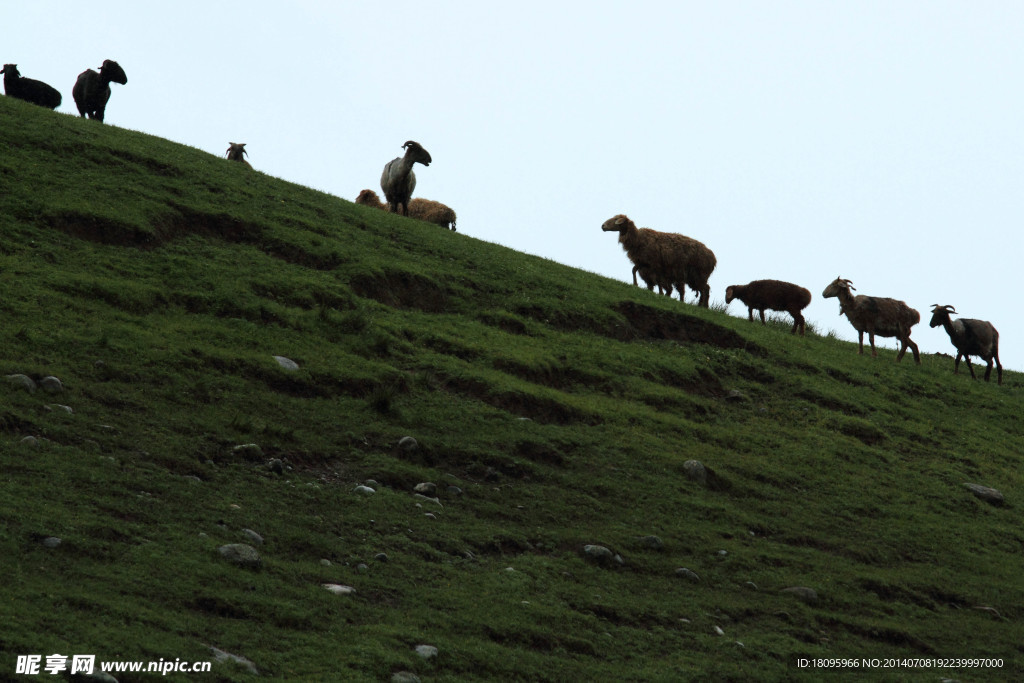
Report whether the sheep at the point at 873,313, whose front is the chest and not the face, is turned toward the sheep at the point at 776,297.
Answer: yes

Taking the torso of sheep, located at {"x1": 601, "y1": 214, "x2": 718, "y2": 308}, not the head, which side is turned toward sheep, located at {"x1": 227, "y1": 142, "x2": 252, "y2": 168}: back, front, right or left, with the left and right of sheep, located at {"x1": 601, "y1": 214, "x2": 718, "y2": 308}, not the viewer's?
front

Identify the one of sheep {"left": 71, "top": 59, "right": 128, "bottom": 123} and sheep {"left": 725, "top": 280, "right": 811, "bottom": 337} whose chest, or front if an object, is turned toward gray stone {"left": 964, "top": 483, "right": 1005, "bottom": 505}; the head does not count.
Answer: sheep {"left": 71, "top": 59, "right": 128, "bottom": 123}

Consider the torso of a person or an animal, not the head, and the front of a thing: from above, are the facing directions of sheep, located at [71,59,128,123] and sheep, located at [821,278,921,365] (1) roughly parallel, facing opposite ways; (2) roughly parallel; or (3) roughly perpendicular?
roughly parallel, facing opposite ways

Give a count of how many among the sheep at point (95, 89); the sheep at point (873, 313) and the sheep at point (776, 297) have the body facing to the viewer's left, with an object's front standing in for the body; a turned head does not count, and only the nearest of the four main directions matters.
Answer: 2

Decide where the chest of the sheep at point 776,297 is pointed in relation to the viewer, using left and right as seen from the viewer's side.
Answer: facing to the left of the viewer

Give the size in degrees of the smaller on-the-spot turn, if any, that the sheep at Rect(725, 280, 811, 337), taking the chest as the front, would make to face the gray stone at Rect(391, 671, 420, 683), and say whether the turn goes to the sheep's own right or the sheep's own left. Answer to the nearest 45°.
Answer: approximately 90° to the sheep's own left

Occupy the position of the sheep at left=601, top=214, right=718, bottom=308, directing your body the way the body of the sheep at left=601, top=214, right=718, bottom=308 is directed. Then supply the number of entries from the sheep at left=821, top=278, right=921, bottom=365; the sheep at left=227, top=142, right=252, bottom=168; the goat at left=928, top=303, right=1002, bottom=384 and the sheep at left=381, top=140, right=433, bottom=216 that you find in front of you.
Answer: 2

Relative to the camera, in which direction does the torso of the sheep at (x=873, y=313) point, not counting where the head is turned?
to the viewer's left

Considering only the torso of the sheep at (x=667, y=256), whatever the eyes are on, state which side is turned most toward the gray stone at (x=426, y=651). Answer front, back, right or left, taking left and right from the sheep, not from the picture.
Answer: left

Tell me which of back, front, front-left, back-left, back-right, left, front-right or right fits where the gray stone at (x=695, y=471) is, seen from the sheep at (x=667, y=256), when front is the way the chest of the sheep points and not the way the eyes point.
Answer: left

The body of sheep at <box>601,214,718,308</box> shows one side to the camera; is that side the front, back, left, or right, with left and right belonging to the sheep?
left

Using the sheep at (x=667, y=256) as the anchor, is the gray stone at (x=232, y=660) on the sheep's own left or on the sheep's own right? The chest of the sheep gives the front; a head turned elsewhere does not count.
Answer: on the sheep's own left

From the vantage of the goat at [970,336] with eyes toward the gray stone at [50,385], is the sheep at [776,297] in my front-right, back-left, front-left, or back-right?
front-right

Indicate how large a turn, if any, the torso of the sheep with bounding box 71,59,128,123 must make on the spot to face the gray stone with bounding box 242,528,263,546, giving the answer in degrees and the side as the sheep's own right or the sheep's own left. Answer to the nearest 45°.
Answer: approximately 45° to the sheep's own right

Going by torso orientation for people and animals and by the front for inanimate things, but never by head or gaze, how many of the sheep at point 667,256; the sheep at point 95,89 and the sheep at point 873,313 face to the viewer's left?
2

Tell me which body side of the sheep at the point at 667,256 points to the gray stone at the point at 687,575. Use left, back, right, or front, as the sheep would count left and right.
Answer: left
